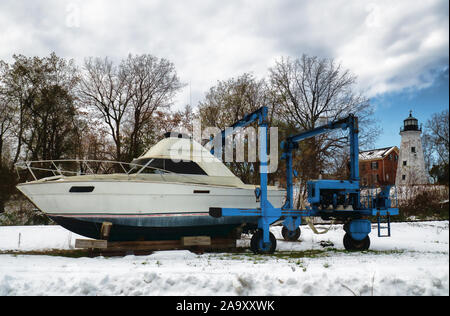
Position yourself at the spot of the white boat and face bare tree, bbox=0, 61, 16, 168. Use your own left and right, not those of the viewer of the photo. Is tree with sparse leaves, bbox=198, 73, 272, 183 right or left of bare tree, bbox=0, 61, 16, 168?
right

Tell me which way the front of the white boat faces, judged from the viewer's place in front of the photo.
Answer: facing to the left of the viewer

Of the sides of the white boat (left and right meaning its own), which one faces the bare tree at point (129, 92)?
right

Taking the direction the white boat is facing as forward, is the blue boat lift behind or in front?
behind

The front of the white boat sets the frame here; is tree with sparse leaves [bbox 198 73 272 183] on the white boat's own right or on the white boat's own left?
on the white boat's own right

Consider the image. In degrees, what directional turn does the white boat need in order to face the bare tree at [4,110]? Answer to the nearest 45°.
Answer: approximately 45° to its right

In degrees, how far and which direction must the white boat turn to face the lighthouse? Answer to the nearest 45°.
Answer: approximately 135° to its right

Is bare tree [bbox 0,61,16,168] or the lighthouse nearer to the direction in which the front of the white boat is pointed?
the bare tree
